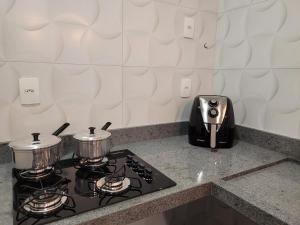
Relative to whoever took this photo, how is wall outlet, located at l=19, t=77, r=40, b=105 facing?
facing the viewer

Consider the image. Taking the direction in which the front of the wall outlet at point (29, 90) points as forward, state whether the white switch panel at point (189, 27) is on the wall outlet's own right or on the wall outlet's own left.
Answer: on the wall outlet's own left

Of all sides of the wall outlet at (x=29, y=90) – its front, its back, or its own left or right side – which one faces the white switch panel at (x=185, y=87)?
left
